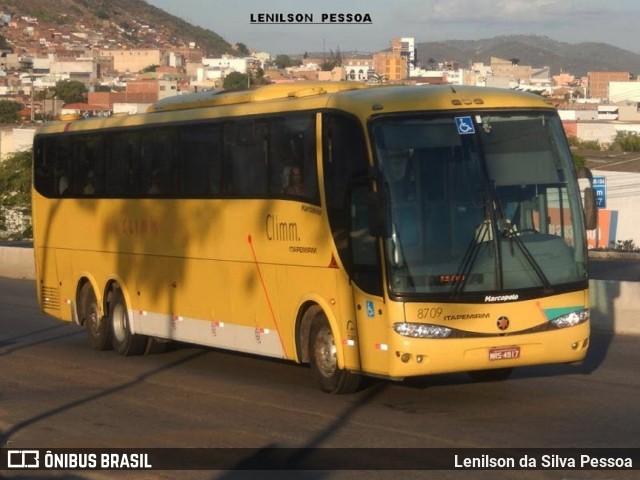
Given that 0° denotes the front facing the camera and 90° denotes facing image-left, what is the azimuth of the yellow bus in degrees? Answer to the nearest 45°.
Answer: approximately 315°
